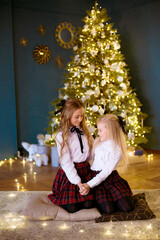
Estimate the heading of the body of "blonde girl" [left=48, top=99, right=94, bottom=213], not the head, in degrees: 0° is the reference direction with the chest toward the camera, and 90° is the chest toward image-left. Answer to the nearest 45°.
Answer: approximately 315°

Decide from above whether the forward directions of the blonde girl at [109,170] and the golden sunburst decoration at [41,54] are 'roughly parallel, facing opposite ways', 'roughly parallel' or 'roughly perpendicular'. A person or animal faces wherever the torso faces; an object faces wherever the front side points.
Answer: roughly perpendicular

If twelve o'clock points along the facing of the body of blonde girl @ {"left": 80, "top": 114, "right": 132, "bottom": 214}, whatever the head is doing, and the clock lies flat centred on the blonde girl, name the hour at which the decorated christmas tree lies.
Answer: The decorated christmas tree is roughly at 3 o'clock from the blonde girl.

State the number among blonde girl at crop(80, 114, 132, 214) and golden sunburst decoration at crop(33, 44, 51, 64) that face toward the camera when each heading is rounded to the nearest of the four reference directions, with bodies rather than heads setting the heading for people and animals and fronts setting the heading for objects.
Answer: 1

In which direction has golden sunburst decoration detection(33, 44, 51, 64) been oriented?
toward the camera

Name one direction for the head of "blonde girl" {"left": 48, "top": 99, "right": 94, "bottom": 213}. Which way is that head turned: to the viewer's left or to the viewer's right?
to the viewer's right

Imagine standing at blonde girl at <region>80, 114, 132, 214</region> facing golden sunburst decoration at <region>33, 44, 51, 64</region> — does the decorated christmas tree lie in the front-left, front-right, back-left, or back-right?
front-right

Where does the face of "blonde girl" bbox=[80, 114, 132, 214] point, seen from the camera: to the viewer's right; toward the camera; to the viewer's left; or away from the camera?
to the viewer's left

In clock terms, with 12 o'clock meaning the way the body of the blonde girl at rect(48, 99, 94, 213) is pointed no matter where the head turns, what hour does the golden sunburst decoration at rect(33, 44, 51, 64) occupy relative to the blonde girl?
The golden sunburst decoration is roughly at 7 o'clock from the blonde girl.

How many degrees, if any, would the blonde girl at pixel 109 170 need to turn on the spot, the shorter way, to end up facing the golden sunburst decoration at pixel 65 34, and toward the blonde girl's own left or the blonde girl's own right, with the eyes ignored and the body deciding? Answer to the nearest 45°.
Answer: approximately 90° to the blonde girl's own right

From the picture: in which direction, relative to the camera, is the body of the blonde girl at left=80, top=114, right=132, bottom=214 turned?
to the viewer's left

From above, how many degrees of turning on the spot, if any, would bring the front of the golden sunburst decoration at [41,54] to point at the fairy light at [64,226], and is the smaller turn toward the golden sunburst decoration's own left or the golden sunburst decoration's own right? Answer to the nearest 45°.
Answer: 0° — it already faces it

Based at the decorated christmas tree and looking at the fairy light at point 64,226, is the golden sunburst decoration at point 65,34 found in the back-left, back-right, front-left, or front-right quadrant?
back-right

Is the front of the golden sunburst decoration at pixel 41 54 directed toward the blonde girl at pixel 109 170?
yes
